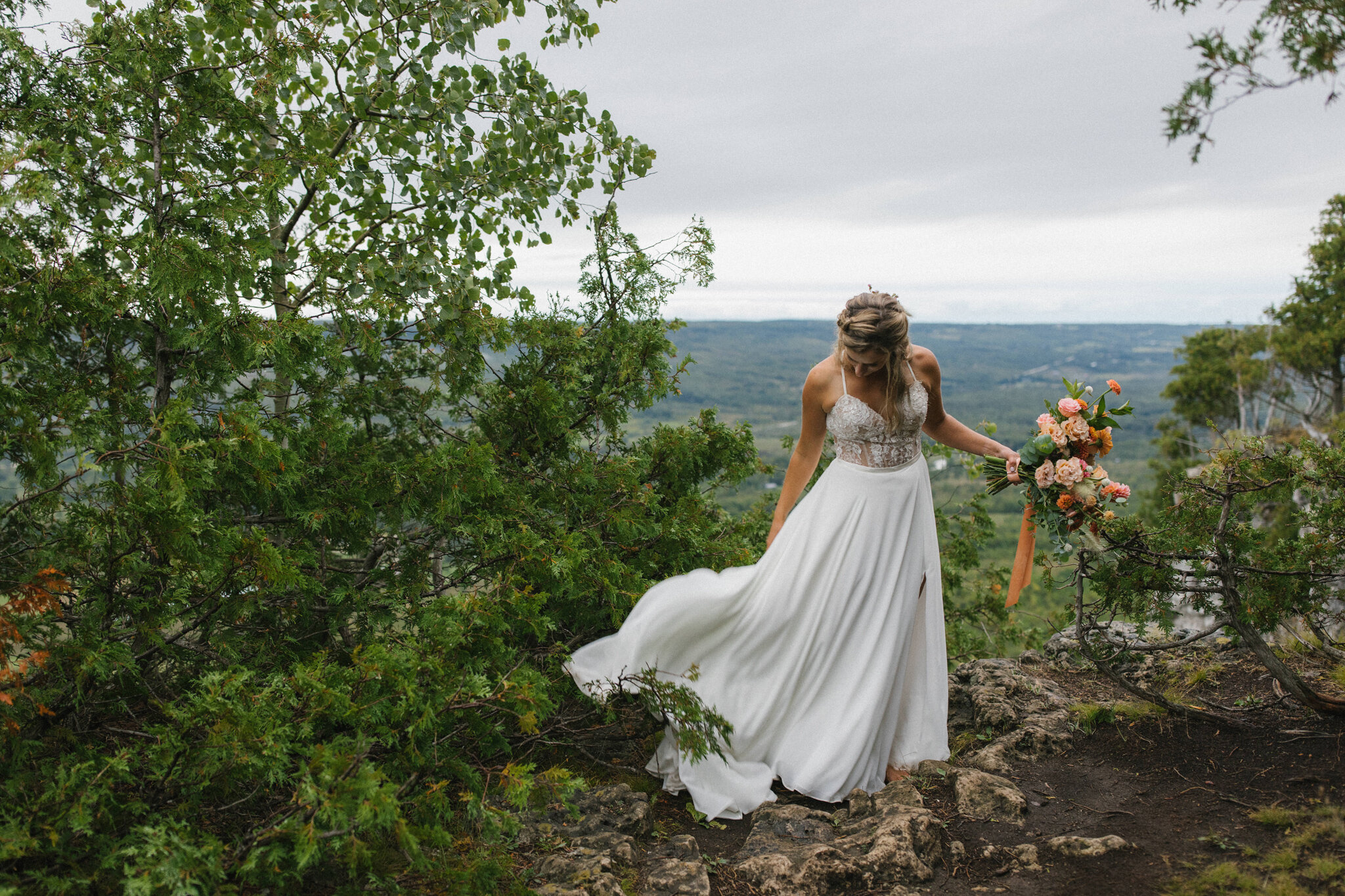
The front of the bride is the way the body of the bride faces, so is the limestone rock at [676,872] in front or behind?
in front

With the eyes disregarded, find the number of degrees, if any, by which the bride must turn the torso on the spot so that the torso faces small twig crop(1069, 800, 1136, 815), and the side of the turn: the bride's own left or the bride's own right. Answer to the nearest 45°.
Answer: approximately 45° to the bride's own left

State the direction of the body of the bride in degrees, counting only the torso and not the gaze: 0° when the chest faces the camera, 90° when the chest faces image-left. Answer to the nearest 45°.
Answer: approximately 0°

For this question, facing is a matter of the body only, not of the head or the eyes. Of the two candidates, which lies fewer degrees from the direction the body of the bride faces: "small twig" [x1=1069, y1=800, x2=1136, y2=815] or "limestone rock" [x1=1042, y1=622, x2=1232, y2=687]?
the small twig

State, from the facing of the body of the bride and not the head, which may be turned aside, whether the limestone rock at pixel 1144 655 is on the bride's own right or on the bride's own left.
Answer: on the bride's own left

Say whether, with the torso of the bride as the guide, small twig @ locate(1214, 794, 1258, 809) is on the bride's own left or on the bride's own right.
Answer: on the bride's own left

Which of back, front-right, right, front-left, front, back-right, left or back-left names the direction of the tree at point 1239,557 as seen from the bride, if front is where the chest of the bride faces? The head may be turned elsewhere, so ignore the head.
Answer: left

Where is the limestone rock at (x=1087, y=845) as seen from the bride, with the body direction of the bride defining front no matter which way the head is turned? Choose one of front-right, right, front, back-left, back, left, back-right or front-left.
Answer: front-left

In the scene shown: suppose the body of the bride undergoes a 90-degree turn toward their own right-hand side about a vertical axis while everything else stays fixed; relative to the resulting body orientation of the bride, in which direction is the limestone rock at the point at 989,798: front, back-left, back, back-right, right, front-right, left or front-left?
back-left
